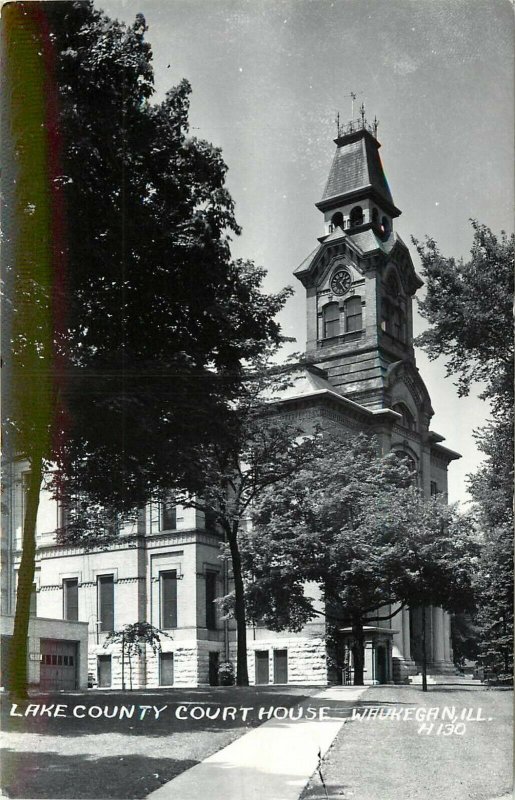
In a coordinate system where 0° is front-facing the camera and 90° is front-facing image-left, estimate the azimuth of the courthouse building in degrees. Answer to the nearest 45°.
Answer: approximately 315°

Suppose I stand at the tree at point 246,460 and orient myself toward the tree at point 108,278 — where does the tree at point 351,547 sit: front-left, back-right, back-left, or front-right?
back-left
